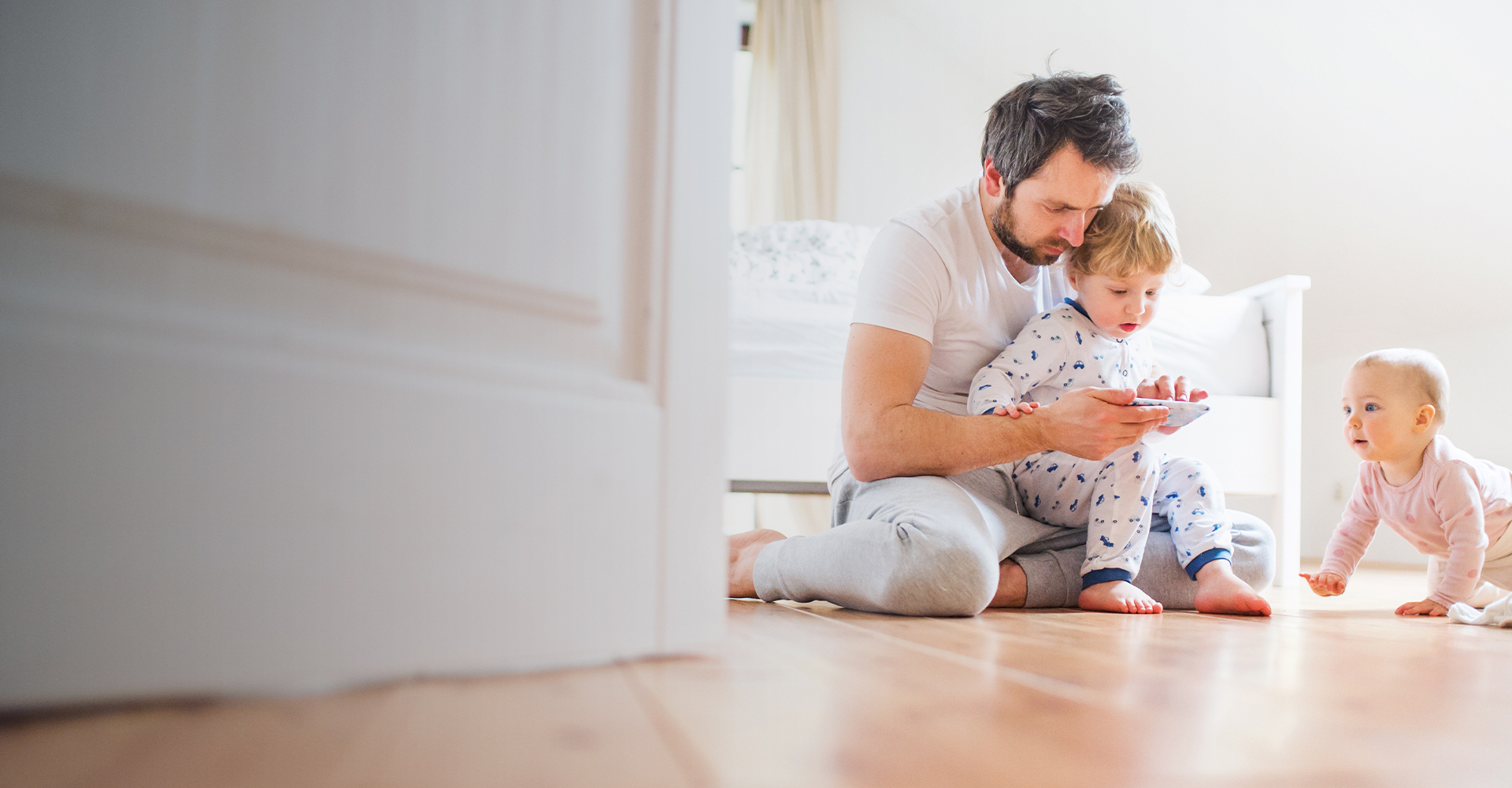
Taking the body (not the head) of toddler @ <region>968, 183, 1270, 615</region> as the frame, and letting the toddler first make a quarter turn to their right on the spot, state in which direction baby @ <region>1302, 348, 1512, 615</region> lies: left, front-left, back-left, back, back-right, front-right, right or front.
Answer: back

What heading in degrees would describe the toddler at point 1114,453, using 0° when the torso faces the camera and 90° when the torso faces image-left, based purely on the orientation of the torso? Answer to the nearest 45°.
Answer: approximately 315°

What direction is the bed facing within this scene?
to the viewer's left

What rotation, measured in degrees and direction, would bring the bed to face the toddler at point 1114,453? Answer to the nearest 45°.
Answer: approximately 135° to its left

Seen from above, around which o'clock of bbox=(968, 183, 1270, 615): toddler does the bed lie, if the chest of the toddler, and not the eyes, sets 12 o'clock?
The bed is roughly at 6 o'clock from the toddler.

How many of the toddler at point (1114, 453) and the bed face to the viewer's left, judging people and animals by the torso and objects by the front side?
1

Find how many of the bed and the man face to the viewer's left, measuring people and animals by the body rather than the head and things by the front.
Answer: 1

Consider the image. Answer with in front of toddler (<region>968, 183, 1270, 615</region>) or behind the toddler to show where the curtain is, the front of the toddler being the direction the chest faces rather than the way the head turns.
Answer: behind

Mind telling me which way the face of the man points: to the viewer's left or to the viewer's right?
to the viewer's right

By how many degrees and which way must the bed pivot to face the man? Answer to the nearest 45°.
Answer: approximately 90° to its left

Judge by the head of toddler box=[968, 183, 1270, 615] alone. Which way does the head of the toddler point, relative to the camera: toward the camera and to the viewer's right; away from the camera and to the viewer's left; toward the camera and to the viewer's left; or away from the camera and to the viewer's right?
toward the camera and to the viewer's right

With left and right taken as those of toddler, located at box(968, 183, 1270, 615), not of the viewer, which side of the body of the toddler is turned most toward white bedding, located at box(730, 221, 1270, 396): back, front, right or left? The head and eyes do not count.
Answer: back
